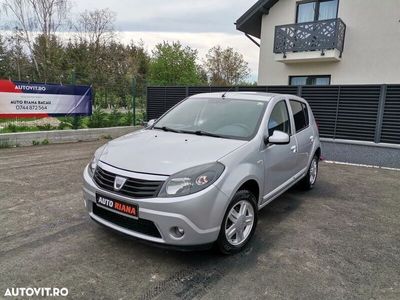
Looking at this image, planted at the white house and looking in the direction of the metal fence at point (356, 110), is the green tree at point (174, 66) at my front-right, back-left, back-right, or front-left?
back-right

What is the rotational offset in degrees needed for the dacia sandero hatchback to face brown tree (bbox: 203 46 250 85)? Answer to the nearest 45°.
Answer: approximately 135° to its right

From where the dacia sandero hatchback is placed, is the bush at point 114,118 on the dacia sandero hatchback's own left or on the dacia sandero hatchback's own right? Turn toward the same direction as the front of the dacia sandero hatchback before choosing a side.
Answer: on the dacia sandero hatchback's own right

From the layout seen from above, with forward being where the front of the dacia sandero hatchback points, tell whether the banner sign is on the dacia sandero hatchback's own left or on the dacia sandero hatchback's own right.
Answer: on the dacia sandero hatchback's own right

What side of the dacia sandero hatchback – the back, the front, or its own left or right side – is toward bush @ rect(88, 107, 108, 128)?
right

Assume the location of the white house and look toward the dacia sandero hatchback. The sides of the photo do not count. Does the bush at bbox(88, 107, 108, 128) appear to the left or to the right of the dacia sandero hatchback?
right

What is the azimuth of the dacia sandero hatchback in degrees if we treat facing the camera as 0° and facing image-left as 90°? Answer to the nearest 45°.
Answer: approximately 45°

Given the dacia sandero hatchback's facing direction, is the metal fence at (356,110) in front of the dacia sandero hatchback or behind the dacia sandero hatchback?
behind

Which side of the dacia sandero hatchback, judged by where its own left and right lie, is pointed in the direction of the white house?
back

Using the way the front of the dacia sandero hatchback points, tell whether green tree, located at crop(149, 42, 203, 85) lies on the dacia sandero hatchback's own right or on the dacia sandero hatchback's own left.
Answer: on the dacia sandero hatchback's own right

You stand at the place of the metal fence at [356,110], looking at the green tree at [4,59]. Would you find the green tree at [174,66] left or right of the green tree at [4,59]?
right

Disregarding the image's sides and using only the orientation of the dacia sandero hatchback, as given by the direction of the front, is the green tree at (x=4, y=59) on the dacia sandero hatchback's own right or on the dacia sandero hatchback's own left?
on the dacia sandero hatchback's own right
